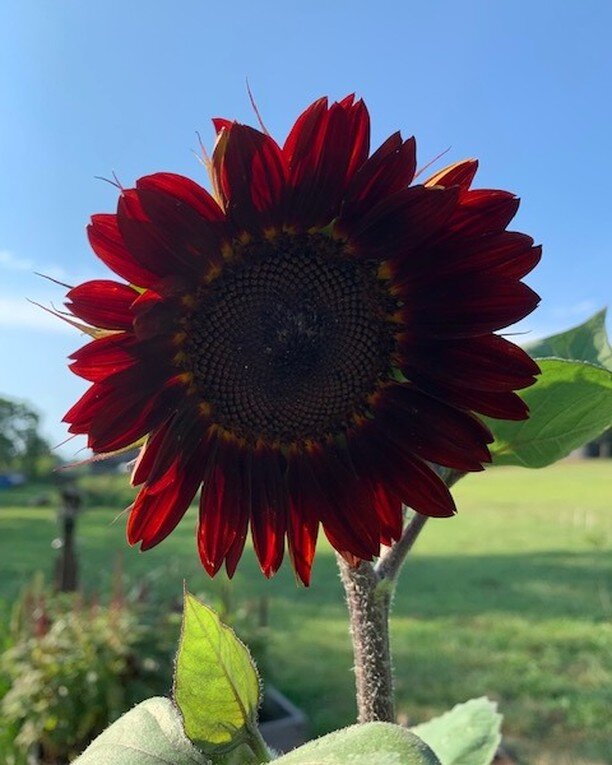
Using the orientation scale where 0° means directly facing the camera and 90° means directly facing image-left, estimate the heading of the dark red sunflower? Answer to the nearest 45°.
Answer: approximately 0°

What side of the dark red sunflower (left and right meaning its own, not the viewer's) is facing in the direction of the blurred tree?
back

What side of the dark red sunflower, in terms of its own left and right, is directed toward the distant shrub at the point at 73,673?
back
